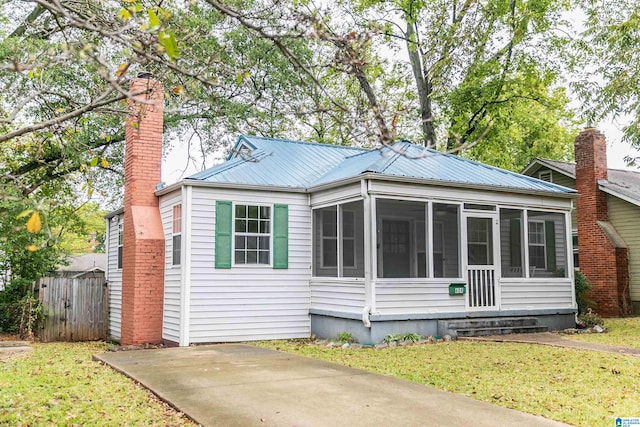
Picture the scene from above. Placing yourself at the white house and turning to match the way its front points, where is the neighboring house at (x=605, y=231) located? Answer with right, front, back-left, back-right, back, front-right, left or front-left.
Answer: left

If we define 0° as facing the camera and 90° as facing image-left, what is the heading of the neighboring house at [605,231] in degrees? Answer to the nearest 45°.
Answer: approximately 315°

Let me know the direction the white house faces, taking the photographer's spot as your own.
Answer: facing the viewer and to the right of the viewer

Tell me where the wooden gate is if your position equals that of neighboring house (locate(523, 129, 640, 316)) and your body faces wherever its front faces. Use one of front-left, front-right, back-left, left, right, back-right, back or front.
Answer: right

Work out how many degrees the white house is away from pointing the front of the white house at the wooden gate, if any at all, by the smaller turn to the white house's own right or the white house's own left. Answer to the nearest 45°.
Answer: approximately 135° to the white house's own right

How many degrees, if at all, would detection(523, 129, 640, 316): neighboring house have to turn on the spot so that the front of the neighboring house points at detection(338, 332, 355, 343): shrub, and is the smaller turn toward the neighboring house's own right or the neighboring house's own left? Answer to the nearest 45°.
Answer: approximately 90° to the neighboring house's own right

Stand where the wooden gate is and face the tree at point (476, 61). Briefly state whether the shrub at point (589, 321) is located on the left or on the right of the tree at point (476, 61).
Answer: right

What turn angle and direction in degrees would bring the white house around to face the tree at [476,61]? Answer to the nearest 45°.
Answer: approximately 90° to its left

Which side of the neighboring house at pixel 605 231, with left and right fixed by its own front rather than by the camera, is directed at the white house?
right

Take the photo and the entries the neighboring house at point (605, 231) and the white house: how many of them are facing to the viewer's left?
0

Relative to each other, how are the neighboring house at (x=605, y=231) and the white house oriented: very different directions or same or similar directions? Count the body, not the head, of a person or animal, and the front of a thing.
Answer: same or similar directions
